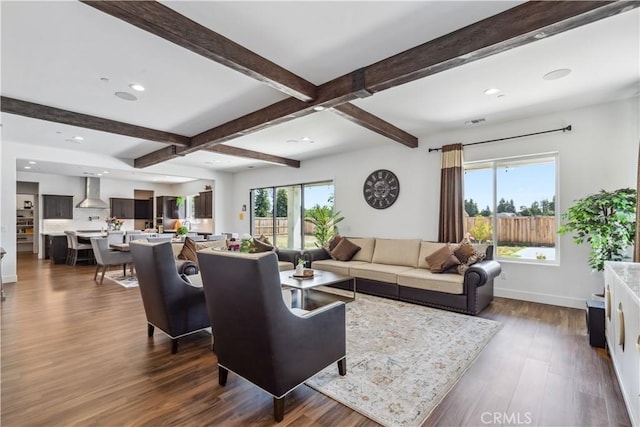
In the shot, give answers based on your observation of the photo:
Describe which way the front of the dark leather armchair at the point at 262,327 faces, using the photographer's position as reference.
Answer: facing away from the viewer and to the right of the viewer

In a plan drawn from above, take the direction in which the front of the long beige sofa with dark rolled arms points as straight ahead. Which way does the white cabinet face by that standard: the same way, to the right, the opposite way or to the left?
to the right

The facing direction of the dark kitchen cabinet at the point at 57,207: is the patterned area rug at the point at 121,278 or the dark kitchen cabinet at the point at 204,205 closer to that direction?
the patterned area rug

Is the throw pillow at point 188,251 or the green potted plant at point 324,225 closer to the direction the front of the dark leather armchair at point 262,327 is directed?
the green potted plant

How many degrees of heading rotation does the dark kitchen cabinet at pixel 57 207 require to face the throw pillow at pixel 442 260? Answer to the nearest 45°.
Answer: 0° — it already faces it

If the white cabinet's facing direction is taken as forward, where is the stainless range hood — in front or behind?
in front

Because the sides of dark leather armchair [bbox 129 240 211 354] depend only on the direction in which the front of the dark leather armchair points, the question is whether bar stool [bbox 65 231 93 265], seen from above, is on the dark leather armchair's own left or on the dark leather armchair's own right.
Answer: on the dark leather armchair's own left

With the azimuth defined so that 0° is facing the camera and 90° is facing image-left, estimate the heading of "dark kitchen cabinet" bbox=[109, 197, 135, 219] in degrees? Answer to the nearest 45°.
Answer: approximately 0°

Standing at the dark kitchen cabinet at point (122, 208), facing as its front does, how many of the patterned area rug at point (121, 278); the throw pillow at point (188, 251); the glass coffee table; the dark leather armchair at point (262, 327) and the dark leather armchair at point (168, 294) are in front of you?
5

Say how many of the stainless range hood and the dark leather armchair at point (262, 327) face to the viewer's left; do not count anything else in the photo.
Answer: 0

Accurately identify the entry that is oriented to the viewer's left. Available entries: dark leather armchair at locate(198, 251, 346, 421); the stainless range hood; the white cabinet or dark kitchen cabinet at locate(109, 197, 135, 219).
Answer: the white cabinet

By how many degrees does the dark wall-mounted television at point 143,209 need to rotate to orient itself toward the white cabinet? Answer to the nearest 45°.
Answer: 0° — it already faces it

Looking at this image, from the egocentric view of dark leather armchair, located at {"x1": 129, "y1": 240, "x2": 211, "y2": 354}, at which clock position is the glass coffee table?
The glass coffee table is roughly at 1 o'clock from the dark leather armchair.

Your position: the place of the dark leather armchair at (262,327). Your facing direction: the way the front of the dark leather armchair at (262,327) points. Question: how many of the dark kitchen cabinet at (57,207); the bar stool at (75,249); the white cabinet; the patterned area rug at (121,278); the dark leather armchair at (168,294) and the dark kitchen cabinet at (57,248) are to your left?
5
